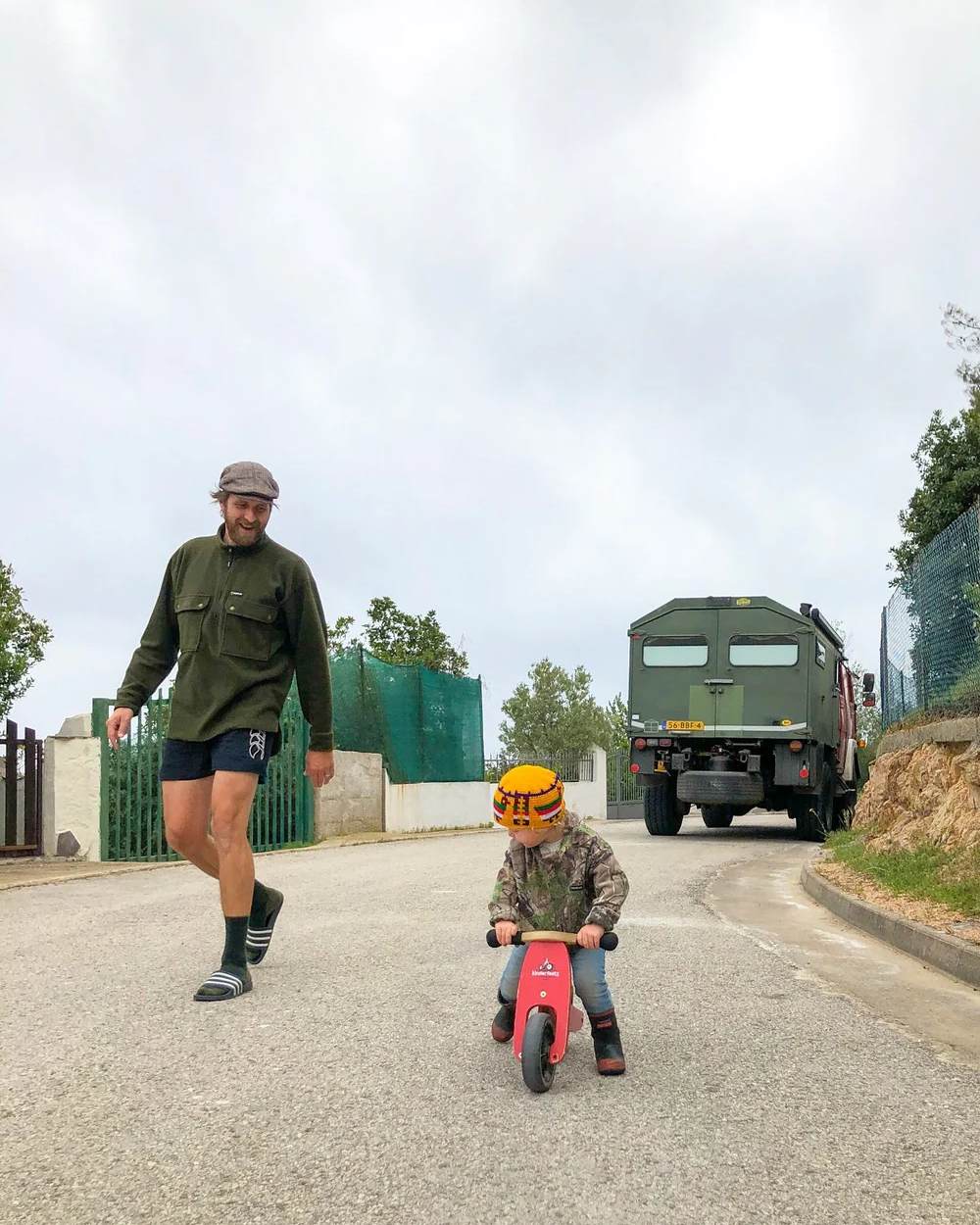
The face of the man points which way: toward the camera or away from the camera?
toward the camera

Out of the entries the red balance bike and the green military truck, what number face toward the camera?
1

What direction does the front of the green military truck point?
away from the camera

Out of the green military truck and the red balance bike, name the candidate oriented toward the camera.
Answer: the red balance bike

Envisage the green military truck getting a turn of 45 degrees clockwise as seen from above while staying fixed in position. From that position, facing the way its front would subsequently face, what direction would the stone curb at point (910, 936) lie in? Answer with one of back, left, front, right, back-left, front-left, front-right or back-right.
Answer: back-right

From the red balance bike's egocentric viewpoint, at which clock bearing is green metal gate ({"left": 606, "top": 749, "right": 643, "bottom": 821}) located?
The green metal gate is roughly at 6 o'clock from the red balance bike.

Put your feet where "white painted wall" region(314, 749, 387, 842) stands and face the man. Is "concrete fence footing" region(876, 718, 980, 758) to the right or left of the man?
left

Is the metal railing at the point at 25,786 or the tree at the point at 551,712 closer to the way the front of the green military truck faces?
the tree

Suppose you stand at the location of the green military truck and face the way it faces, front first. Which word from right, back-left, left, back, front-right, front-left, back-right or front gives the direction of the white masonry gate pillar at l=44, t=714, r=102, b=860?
back-left

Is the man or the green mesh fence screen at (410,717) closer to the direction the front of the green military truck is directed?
the green mesh fence screen

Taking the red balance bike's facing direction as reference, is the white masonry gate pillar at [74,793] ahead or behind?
behind

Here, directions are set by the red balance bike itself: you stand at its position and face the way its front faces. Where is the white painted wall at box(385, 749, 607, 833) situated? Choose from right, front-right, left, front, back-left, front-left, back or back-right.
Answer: back

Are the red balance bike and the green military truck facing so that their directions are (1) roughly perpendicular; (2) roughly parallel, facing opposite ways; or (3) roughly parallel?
roughly parallel, facing opposite ways

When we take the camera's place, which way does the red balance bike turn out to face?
facing the viewer
